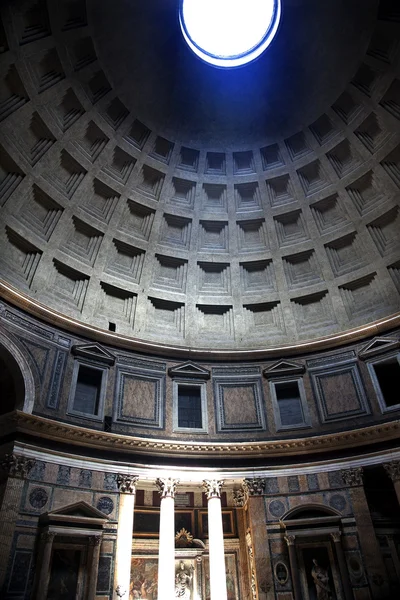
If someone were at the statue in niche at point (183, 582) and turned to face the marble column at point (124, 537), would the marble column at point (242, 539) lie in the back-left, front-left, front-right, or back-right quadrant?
back-left

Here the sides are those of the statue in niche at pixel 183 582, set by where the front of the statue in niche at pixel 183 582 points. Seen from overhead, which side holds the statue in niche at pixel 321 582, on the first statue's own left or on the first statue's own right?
on the first statue's own left

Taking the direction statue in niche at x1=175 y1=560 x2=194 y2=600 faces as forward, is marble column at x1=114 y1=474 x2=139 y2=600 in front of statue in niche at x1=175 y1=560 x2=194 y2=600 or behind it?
in front

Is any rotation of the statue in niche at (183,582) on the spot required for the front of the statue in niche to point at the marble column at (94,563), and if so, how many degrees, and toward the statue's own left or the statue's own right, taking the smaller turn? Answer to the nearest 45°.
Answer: approximately 45° to the statue's own right

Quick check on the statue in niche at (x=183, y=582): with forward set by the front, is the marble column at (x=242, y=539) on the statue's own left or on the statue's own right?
on the statue's own left

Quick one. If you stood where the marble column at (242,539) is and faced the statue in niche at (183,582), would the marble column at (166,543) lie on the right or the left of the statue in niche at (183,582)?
left

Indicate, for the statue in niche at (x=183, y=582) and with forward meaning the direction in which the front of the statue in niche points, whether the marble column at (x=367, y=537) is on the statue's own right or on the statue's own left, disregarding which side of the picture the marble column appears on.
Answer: on the statue's own left

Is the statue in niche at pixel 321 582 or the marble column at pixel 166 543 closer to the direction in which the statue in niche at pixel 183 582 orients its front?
the marble column

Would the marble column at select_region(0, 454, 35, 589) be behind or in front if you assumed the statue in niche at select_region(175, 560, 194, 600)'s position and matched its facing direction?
in front

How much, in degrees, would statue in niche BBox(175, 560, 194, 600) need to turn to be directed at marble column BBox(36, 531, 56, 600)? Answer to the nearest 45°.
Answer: approximately 45° to its right

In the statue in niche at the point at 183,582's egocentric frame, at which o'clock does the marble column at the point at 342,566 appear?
The marble column is roughly at 10 o'clock from the statue in niche.

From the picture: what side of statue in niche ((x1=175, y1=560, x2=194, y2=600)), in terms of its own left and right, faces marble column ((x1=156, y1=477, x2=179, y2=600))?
front

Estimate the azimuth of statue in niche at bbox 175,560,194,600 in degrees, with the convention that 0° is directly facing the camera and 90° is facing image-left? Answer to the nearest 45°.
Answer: approximately 0°
